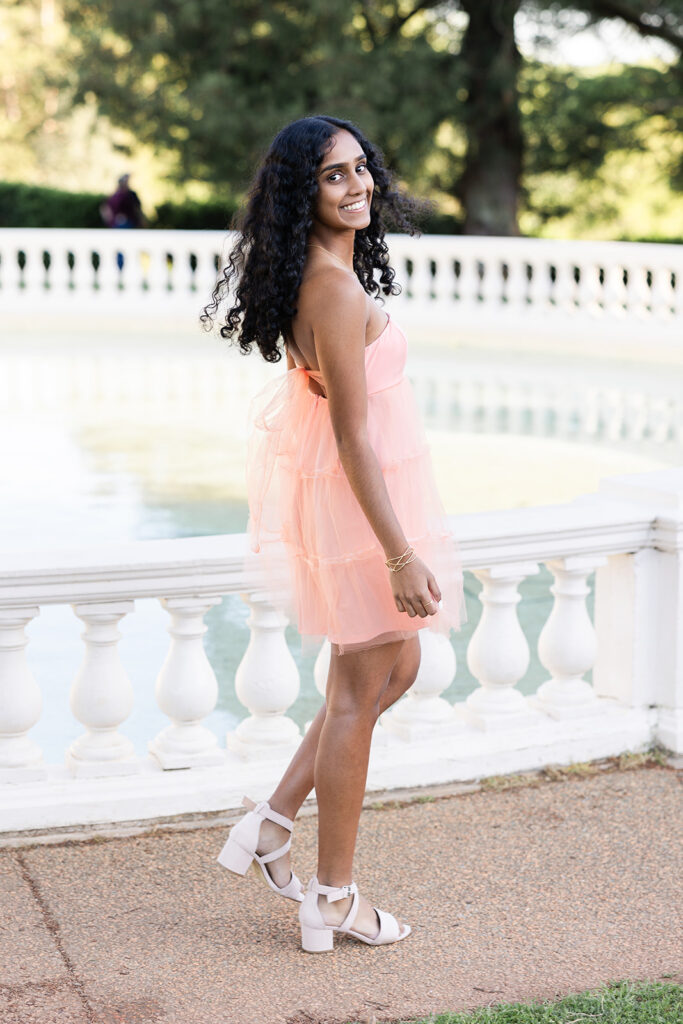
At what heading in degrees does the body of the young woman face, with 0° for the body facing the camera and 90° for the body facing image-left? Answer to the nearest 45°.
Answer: approximately 270°

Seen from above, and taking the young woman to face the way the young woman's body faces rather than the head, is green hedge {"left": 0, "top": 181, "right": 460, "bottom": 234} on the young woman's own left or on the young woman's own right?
on the young woman's own left

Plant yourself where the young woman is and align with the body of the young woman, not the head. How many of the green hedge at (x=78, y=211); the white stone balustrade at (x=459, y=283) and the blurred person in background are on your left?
3

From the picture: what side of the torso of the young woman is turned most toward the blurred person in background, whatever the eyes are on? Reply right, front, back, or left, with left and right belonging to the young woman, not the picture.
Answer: left

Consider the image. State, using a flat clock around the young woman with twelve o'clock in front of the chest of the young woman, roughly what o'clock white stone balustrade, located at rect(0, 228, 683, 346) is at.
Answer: The white stone balustrade is roughly at 9 o'clock from the young woman.
